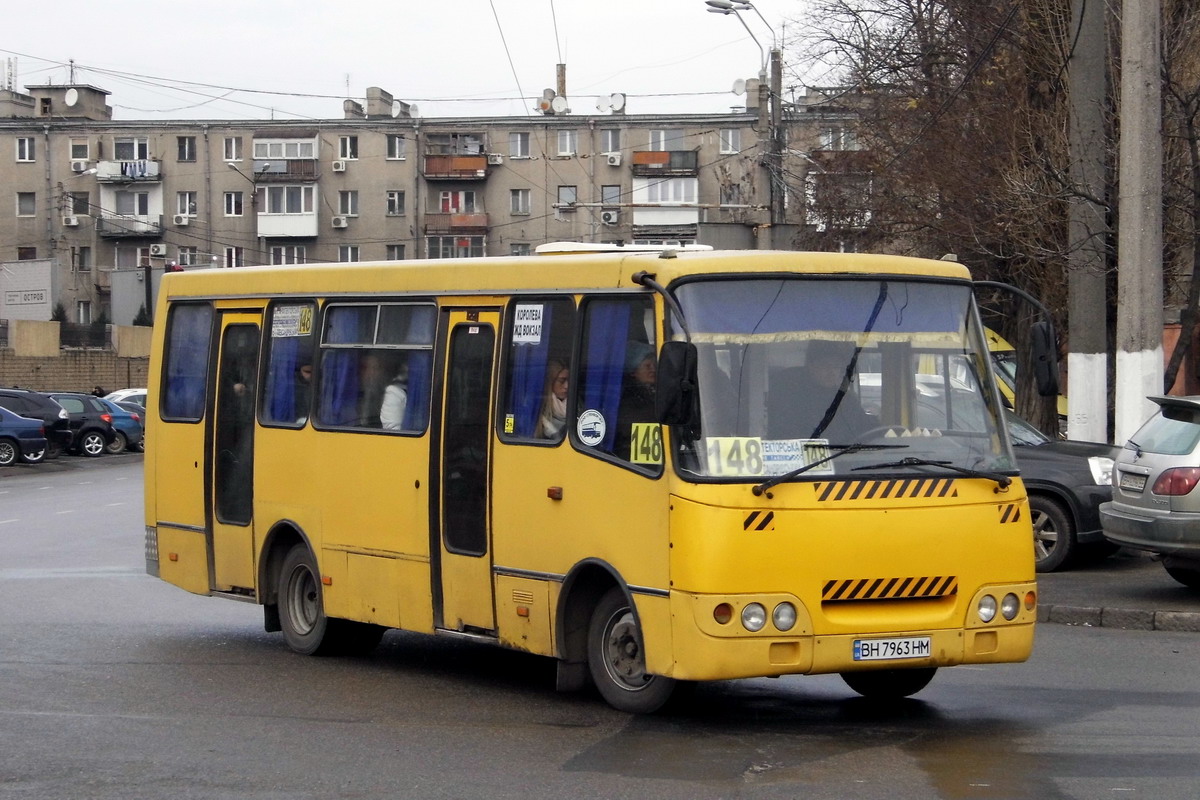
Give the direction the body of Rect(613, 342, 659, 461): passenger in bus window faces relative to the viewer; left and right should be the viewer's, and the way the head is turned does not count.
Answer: facing the viewer and to the right of the viewer

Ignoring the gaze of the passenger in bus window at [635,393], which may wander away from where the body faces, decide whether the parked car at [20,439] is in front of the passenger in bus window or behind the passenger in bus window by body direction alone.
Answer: behind

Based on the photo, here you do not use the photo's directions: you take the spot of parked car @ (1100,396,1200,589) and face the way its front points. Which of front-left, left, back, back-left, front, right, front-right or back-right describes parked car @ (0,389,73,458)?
left

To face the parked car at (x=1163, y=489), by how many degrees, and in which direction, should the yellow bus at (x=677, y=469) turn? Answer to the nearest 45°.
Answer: approximately 90° to its left

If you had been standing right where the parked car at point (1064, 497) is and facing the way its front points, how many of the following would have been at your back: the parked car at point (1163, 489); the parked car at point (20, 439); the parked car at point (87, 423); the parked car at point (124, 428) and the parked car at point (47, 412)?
4

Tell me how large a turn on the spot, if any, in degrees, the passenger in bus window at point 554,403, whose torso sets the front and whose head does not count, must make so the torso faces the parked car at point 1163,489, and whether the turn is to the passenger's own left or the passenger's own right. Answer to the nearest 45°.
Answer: approximately 90° to the passenger's own left

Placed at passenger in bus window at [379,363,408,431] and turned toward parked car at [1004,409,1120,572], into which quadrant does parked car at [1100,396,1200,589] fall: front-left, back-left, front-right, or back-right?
front-right

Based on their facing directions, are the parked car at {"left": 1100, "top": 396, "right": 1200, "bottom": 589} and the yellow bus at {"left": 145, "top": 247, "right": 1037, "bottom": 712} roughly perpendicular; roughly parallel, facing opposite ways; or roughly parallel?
roughly perpendicular

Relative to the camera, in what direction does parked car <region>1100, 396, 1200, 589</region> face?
facing away from the viewer and to the right of the viewer

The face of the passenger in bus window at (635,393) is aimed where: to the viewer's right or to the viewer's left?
to the viewer's right

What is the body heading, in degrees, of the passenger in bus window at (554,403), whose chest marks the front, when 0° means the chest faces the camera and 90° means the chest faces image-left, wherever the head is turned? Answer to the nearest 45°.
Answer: approximately 315°
